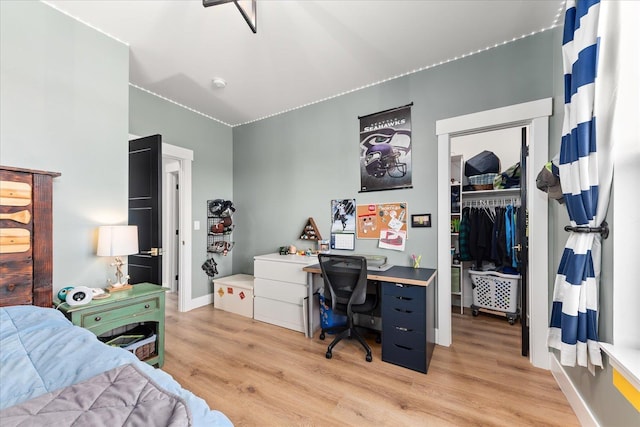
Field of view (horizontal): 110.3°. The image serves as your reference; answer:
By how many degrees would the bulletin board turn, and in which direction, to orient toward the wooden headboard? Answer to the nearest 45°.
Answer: approximately 45° to its right

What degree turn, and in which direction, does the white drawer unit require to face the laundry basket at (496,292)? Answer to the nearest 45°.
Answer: approximately 135° to its left

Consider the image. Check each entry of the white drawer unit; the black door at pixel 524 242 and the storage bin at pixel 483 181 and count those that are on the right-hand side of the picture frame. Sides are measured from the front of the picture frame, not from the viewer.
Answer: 1

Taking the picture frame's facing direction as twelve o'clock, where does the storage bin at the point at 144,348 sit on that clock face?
The storage bin is roughly at 2 o'clock from the picture frame.

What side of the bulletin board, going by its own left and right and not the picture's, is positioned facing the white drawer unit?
right

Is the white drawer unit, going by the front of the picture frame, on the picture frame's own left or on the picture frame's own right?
on the picture frame's own right

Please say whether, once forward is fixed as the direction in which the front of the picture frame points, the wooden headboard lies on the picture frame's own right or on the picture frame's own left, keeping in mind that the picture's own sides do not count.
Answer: on the picture frame's own right

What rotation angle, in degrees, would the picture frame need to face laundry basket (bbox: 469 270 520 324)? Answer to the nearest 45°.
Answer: approximately 135° to its left

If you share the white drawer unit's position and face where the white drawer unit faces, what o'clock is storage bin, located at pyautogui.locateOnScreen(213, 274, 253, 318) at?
The storage bin is roughly at 3 o'clock from the white drawer unit.

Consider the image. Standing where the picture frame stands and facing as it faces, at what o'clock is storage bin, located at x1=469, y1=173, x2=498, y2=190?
The storage bin is roughly at 7 o'clock from the picture frame.

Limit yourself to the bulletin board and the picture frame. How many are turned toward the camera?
2

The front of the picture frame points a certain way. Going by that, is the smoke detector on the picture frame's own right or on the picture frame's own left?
on the picture frame's own right

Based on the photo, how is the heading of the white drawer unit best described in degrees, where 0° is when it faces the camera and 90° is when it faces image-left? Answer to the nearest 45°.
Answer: approximately 45°
